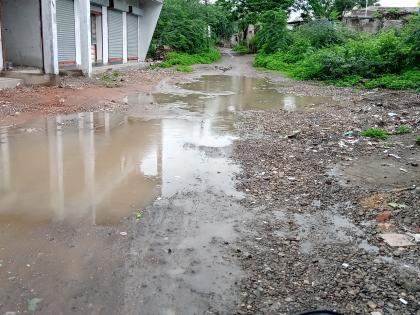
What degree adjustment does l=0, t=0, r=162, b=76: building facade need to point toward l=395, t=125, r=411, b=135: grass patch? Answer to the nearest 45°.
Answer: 0° — it already faces it

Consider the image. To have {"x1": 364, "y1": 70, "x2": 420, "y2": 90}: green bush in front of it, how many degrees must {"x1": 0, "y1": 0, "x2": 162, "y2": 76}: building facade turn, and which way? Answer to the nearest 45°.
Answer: approximately 45° to its left

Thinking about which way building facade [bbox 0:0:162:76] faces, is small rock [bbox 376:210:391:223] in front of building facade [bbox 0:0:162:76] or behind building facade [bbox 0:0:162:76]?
in front

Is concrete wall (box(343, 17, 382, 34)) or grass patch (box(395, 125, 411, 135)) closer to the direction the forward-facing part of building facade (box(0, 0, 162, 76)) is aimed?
the grass patch

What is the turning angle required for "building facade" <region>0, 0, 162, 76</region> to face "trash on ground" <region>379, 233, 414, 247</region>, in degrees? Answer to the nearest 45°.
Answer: approximately 45° to its right

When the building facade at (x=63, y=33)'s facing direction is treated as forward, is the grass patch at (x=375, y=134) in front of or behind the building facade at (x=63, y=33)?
in front

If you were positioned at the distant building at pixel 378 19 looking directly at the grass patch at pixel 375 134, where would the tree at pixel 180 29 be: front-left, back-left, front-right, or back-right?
front-right

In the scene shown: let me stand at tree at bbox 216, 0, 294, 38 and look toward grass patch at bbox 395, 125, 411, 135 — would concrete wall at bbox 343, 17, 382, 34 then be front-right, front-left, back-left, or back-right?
front-left

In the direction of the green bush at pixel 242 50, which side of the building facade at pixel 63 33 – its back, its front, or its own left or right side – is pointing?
left

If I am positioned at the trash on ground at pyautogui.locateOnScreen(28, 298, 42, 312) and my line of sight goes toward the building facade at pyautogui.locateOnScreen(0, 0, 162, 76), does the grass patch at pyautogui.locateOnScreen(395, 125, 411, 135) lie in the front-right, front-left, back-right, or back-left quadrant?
front-right

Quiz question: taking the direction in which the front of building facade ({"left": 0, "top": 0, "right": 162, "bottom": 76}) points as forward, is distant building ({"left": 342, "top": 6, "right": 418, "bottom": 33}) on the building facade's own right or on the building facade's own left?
on the building facade's own left

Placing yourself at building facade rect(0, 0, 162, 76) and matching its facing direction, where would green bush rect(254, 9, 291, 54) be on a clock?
The green bush is roughly at 9 o'clock from the building facade.

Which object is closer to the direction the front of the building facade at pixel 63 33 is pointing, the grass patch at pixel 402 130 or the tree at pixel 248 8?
the grass patch

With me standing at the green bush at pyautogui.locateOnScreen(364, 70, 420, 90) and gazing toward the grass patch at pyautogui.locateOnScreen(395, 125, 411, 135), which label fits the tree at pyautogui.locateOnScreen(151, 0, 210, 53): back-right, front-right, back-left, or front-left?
back-right
